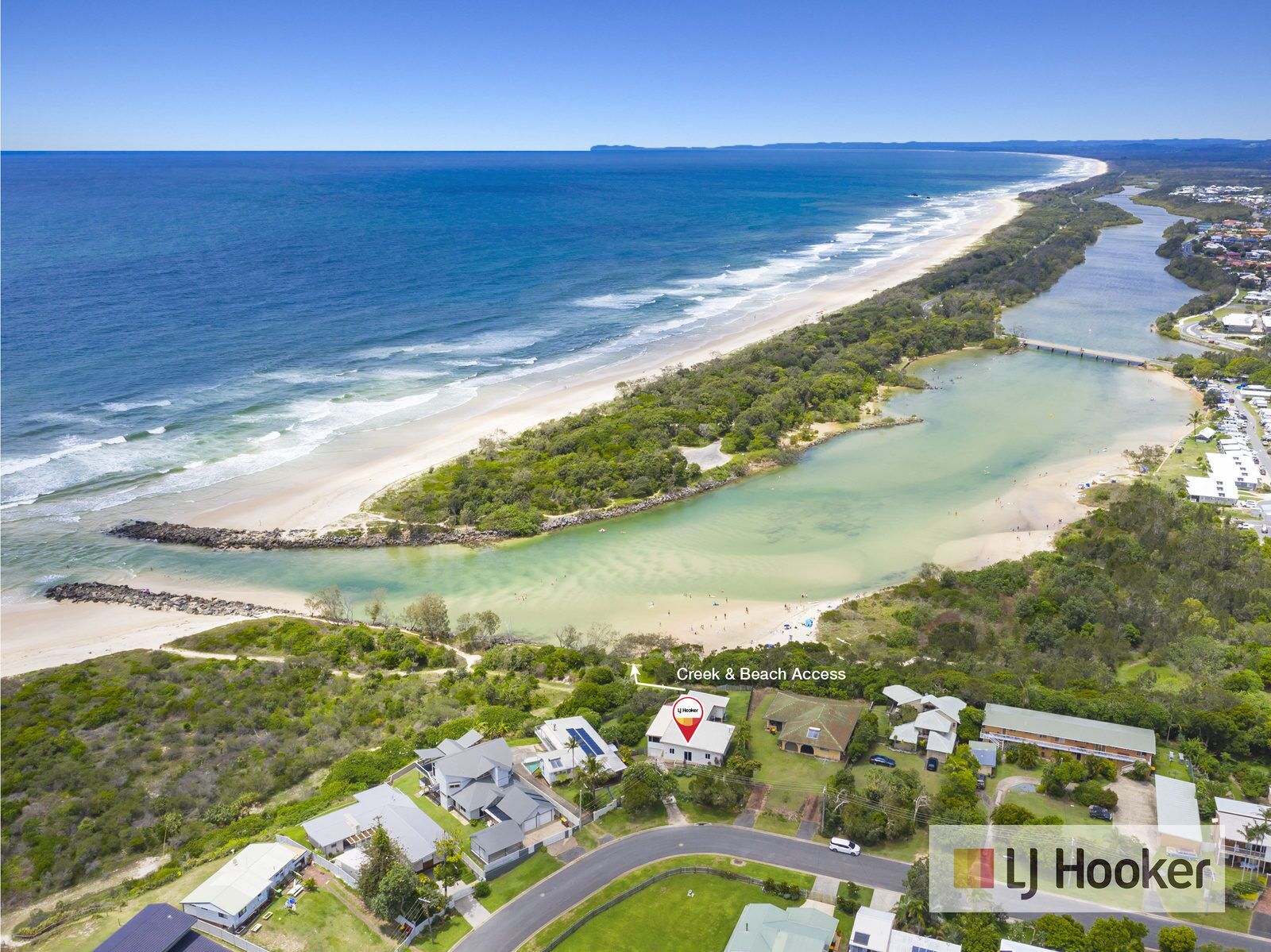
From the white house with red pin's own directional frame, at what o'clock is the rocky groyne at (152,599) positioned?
The rocky groyne is roughly at 4 o'clock from the white house with red pin.

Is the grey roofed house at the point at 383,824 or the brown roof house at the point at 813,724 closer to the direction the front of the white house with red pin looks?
the grey roofed house

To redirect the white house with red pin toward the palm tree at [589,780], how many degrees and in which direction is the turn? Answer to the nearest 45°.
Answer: approximately 45° to its right

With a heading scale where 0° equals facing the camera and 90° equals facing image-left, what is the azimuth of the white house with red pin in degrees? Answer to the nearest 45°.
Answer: approximately 0°

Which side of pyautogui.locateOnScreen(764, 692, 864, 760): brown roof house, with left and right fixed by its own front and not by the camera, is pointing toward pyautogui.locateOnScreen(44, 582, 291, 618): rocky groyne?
right

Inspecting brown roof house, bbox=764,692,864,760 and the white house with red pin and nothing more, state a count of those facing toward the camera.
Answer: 2

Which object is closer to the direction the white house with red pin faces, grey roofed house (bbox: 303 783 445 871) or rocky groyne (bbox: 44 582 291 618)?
the grey roofed house

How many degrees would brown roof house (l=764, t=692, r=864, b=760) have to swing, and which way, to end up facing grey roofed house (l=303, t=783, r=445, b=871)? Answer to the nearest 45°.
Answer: approximately 45° to its right

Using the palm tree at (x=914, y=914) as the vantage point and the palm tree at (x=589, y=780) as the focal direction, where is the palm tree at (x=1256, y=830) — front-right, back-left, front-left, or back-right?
back-right

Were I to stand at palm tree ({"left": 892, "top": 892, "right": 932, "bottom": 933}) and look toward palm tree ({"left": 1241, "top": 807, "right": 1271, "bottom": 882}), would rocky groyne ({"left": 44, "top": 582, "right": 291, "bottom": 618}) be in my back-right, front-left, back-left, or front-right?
back-left
